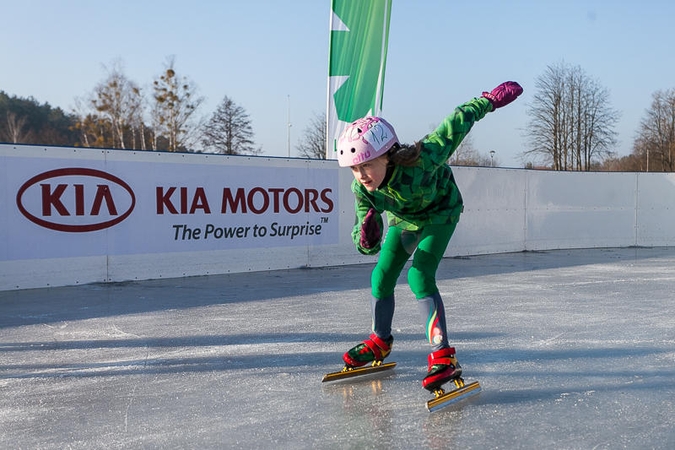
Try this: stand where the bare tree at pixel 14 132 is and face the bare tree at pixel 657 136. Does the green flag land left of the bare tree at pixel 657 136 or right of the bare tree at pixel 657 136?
right

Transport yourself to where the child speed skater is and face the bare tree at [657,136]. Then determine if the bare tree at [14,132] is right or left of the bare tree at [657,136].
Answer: left

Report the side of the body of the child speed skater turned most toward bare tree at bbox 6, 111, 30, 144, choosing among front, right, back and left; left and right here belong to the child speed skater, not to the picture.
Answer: right

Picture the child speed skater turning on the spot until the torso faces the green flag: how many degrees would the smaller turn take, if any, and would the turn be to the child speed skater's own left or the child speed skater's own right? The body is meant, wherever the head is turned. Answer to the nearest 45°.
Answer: approximately 135° to the child speed skater's own right

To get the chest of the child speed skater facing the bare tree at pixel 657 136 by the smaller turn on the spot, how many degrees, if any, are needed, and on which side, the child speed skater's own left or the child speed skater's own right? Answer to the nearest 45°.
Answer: approximately 135° to the child speed skater's own right

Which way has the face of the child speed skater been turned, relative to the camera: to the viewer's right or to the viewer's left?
to the viewer's left

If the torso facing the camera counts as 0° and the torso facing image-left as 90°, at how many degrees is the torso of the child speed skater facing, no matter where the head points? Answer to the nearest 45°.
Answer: approximately 45°
